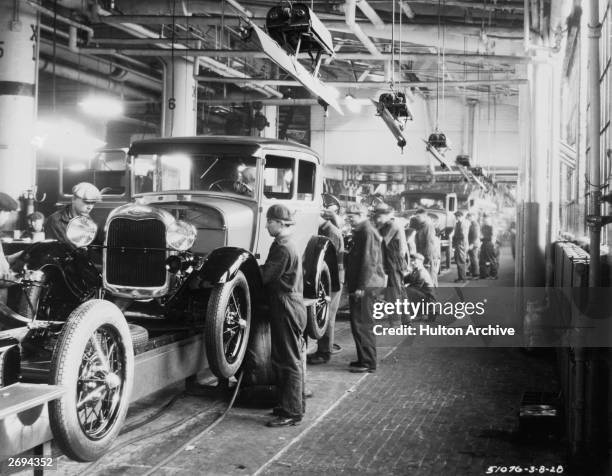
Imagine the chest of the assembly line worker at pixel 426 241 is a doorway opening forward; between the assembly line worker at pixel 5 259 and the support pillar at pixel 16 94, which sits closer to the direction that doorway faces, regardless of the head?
the support pillar

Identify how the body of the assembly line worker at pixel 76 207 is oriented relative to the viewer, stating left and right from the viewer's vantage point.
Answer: facing the viewer and to the right of the viewer

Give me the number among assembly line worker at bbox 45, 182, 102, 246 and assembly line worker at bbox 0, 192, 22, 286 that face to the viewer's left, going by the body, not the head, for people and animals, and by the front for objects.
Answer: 0

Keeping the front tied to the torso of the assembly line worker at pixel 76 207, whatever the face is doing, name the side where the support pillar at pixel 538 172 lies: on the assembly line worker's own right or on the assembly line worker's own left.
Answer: on the assembly line worker's own left

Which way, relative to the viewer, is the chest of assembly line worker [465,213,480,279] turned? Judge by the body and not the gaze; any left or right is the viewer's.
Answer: facing to the left of the viewer

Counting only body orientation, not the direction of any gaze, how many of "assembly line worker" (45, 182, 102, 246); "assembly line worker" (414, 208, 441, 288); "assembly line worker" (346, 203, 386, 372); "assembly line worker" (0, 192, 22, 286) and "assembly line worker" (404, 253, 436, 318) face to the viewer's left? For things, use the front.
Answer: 3

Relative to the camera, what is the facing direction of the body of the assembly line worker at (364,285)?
to the viewer's left

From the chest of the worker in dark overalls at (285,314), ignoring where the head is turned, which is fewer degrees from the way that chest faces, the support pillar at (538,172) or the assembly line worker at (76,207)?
the assembly line worker

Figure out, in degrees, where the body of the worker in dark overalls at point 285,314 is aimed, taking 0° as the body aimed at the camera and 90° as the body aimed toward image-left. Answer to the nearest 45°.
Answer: approximately 90°

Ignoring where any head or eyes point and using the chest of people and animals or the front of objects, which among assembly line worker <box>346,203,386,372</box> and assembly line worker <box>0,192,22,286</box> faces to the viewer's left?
assembly line worker <box>346,203,386,372</box>

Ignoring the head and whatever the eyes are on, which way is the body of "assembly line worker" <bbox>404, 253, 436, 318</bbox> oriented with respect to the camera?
to the viewer's left

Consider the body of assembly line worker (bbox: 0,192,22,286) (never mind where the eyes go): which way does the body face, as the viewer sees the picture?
to the viewer's right

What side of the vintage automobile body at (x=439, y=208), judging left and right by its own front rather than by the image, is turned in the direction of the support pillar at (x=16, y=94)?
front

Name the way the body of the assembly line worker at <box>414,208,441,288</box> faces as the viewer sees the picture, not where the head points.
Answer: to the viewer's left

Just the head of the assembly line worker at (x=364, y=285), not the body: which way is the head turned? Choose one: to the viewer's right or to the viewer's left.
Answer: to the viewer's left

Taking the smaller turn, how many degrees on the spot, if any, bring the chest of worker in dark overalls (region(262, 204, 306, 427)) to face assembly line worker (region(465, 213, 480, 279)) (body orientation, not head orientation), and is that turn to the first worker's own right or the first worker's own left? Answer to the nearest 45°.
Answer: approximately 90° to the first worker's own right

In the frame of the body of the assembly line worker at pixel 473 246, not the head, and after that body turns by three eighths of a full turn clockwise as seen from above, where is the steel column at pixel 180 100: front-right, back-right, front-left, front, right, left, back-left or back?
back

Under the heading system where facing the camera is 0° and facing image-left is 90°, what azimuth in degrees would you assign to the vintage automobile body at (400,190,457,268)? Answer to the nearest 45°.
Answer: approximately 45°

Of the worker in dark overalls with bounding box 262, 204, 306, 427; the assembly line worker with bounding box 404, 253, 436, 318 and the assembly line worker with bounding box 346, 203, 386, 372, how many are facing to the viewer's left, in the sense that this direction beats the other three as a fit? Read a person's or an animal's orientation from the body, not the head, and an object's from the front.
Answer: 3
